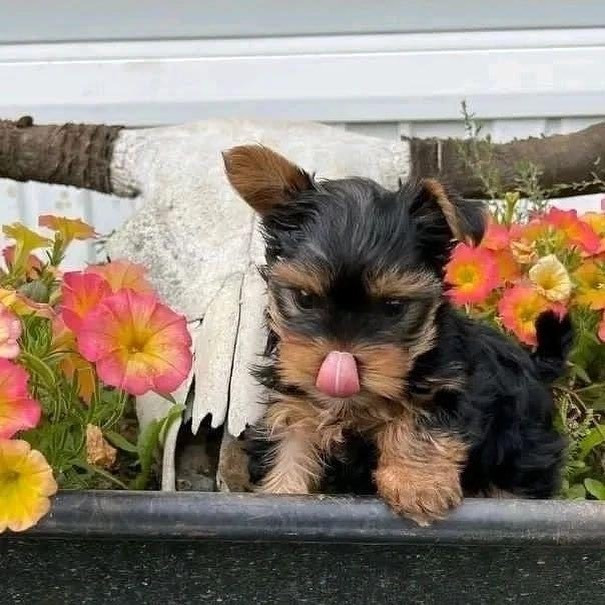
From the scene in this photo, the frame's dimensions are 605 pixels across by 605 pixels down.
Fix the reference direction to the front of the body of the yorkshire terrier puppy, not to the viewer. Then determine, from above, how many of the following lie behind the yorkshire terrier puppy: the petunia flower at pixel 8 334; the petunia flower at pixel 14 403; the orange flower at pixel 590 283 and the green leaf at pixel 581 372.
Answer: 2

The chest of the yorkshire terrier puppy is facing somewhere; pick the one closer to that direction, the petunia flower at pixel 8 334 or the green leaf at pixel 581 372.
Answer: the petunia flower

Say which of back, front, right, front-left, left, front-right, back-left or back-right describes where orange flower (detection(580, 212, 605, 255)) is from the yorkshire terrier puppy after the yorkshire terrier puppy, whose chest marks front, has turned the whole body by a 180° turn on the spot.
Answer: front

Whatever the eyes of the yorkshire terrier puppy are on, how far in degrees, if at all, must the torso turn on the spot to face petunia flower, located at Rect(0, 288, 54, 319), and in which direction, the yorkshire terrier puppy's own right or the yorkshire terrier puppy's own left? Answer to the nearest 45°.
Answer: approximately 45° to the yorkshire terrier puppy's own right

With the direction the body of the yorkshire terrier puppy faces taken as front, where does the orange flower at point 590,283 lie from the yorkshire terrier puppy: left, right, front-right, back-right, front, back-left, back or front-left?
back

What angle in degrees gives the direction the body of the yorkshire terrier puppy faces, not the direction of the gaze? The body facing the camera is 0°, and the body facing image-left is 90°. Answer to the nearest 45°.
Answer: approximately 45°

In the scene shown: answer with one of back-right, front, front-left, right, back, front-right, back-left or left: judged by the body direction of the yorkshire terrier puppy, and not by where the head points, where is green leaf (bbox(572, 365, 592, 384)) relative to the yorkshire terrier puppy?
back

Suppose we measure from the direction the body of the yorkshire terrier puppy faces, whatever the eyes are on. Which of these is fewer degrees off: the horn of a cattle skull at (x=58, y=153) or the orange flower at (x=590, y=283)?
the horn of a cattle skull

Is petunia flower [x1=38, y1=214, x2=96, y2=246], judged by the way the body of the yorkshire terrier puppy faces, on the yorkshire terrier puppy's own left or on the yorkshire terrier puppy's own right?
on the yorkshire terrier puppy's own right
